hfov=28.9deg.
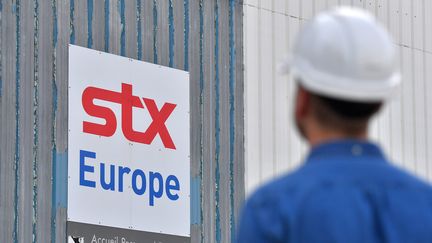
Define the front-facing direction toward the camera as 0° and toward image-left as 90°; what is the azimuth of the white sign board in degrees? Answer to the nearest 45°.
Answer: approximately 315°

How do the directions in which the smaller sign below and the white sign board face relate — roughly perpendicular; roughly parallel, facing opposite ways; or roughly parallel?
roughly parallel

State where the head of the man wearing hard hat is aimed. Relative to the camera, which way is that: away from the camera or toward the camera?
away from the camera

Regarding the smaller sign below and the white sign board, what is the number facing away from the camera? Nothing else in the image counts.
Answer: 0

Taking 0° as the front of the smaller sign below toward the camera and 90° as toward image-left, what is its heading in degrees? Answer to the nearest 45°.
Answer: approximately 315°
